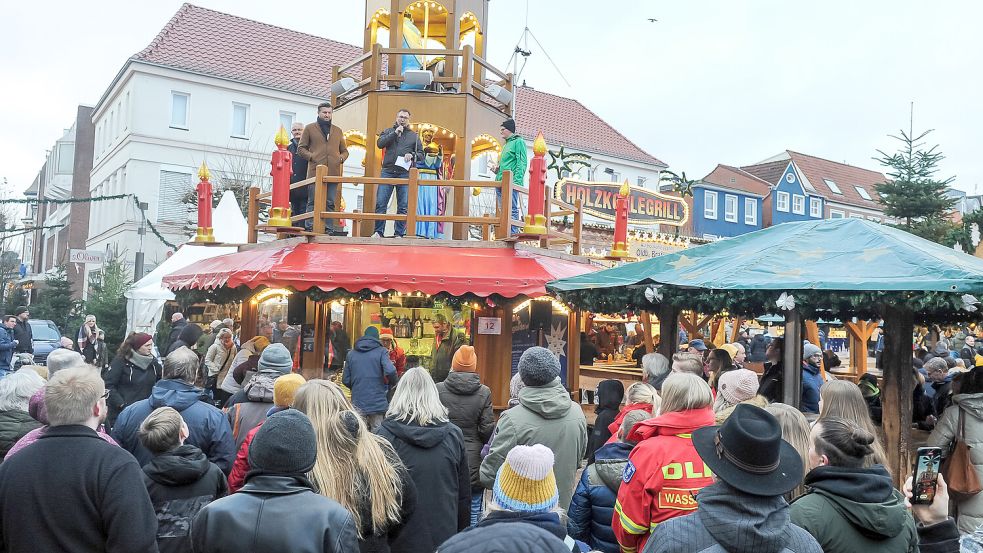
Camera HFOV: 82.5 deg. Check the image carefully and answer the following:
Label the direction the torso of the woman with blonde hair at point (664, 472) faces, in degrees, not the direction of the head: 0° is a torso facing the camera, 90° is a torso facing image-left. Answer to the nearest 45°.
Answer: approximately 135°

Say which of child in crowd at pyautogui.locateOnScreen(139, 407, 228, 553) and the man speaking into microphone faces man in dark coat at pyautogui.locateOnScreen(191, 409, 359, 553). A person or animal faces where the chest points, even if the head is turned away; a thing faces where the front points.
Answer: the man speaking into microphone

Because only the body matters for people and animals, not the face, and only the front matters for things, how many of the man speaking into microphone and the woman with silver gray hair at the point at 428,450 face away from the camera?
1

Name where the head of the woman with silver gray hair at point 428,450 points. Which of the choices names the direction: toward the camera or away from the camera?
away from the camera

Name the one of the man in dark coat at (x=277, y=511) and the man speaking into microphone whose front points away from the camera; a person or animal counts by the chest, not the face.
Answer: the man in dark coat

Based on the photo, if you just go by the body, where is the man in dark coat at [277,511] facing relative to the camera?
away from the camera

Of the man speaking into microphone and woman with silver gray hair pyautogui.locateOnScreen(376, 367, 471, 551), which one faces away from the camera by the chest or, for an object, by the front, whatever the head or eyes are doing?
the woman with silver gray hair

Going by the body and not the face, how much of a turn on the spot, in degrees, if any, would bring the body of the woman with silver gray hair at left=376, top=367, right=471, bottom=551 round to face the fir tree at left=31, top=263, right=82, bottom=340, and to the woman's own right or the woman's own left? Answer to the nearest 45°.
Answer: approximately 45° to the woman's own left

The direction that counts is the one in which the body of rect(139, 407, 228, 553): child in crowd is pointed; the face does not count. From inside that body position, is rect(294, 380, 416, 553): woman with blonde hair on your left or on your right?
on your right

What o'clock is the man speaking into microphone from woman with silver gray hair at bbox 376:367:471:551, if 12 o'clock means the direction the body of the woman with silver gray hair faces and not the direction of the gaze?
The man speaking into microphone is roughly at 12 o'clock from the woman with silver gray hair.

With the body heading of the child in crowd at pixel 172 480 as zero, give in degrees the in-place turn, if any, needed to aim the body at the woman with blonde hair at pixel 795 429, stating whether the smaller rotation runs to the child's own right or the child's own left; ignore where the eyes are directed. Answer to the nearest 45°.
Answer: approximately 90° to the child's own right

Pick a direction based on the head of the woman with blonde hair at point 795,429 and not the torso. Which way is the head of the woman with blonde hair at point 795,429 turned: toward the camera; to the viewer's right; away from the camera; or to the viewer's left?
away from the camera

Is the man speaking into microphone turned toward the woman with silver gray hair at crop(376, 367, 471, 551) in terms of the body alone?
yes

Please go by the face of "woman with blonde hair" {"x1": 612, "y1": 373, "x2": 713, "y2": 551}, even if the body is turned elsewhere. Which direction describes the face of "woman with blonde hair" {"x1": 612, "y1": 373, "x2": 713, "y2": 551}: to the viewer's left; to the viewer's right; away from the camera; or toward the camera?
away from the camera
